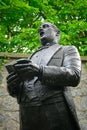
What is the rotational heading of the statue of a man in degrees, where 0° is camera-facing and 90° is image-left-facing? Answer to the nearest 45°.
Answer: approximately 45°
